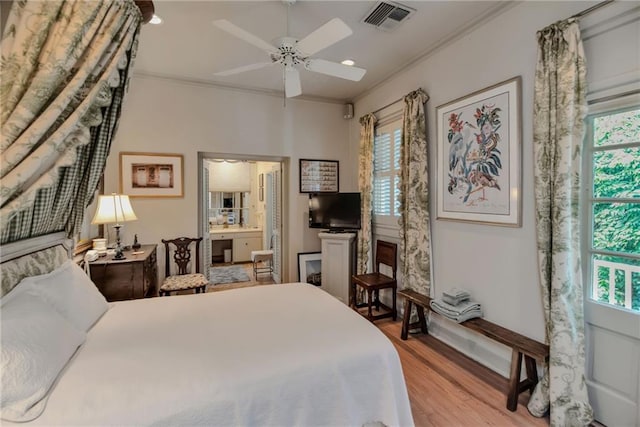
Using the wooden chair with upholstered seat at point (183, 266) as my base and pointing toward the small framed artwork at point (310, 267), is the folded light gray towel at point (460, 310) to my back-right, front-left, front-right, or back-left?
front-right

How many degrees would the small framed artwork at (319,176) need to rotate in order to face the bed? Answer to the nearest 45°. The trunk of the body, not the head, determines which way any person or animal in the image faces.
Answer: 0° — it already faces it

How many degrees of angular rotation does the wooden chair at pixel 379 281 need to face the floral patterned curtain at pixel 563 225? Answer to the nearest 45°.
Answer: approximately 90° to its left

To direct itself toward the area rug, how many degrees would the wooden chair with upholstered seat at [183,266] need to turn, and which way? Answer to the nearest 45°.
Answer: approximately 135° to its left

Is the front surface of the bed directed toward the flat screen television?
no

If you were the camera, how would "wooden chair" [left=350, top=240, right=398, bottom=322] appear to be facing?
facing the viewer and to the left of the viewer

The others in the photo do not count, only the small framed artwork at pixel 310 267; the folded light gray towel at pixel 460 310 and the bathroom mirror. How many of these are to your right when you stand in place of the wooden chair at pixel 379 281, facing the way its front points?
2

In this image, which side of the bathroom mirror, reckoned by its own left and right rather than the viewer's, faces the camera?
front

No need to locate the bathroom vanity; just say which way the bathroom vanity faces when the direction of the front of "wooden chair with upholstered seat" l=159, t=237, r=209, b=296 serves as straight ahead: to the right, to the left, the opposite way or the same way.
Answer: the same way

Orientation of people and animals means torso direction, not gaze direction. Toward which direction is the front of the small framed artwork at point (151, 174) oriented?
toward the camera

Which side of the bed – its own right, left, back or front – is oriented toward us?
right

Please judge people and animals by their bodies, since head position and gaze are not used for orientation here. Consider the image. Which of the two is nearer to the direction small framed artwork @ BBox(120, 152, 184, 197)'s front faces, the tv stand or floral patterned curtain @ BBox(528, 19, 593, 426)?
the floral patterned curtain

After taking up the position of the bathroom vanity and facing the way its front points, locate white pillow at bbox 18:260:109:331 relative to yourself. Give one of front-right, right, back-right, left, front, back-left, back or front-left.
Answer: front

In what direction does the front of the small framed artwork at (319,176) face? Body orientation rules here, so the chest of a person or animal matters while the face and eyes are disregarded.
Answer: toward the camera

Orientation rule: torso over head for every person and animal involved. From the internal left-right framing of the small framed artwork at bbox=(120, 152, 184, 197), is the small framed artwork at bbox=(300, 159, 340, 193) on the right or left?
on its left

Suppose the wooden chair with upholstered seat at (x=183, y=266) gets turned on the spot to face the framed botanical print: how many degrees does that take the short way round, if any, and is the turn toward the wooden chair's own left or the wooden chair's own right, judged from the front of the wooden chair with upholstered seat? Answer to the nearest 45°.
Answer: approximately 45° to the wooden chair's own left

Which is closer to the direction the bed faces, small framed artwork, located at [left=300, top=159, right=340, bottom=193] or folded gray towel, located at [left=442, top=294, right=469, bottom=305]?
the folded gray towel
